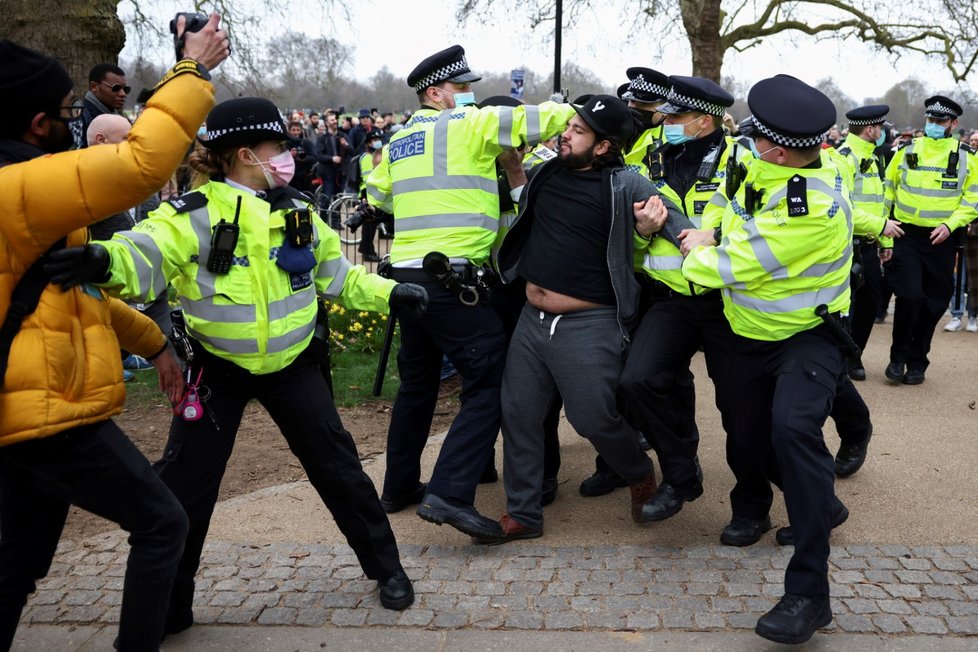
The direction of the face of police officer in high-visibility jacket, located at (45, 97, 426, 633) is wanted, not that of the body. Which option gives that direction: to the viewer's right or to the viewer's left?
to the viewer's right

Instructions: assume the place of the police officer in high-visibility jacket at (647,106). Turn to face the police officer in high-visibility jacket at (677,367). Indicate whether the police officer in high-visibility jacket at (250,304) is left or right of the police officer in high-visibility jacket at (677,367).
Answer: right

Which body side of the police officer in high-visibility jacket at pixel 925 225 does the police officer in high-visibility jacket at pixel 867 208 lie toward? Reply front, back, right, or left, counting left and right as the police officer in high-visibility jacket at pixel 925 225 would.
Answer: right

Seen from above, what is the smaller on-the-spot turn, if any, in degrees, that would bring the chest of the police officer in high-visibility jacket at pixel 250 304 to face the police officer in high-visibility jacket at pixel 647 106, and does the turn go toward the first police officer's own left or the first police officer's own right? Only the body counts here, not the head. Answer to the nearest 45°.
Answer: approximately 90° to the first police officer's own left

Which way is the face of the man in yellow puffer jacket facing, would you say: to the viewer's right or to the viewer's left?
to the viewer's right

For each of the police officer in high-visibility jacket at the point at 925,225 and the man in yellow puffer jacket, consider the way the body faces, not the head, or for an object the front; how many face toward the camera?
1

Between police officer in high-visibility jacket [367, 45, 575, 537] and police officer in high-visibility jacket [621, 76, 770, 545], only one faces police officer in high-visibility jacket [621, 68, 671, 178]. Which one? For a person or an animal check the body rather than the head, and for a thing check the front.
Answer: police officer in high-visibility jacket [367, 45, 575, 537]

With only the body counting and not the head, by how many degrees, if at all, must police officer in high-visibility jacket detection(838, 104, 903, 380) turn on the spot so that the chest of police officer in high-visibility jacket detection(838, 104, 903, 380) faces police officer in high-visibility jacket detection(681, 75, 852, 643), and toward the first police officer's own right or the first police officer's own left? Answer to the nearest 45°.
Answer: approximately 45° to the first police officer's own right

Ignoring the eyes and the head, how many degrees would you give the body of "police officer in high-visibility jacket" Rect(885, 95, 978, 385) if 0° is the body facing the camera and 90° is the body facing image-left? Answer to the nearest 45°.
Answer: approximately 0°

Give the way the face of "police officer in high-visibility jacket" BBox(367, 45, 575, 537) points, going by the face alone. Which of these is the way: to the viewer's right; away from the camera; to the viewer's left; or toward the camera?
to the viewer's right

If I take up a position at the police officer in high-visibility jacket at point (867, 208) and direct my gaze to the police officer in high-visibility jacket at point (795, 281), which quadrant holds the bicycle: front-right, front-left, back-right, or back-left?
back-right

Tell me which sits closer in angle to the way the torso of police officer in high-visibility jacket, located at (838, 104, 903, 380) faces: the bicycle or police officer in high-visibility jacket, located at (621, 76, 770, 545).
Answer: the police officer in high-visibility jacket

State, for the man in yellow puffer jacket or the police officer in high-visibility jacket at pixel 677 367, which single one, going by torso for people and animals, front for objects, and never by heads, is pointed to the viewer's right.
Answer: the man in yellow puffer jacket

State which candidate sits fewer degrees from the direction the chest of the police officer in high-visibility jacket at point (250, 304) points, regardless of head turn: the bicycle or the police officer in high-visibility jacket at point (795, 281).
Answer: the police officer in high-visibility jacket
